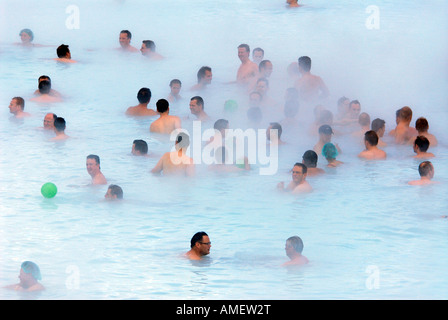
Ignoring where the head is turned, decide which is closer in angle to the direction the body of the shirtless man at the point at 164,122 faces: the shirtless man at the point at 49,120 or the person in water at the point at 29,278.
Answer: the shirtless man

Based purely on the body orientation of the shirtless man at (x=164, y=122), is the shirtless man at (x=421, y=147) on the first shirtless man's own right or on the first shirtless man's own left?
on the first shirtless man's own right

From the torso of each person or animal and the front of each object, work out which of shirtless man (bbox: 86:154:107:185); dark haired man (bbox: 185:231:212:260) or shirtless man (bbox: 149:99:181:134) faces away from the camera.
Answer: shirtless man (bbox: 149:99:181:134)

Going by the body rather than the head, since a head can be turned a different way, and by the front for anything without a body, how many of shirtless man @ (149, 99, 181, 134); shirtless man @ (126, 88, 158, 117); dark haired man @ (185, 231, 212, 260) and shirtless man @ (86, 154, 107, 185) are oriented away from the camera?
2

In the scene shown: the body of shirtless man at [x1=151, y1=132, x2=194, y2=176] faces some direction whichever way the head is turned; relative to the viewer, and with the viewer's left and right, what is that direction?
facing away from the viewer

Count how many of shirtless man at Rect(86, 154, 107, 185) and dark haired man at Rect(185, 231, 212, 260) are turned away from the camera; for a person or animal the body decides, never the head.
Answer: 0

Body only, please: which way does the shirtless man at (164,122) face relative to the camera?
away from the camera
